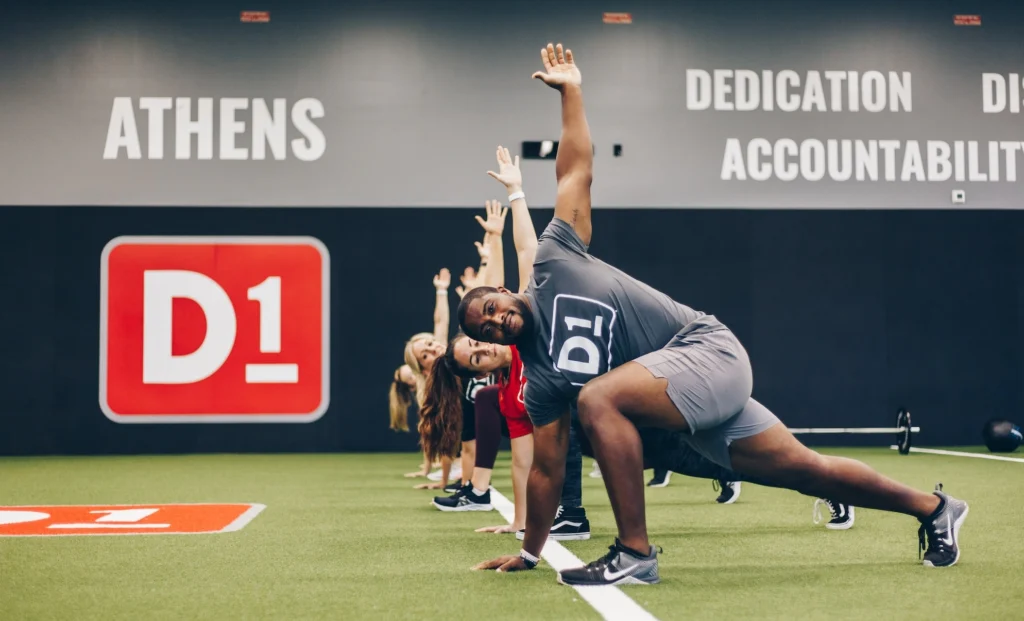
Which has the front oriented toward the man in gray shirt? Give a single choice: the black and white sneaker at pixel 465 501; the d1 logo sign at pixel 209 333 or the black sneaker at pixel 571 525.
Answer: the d1 logo sign

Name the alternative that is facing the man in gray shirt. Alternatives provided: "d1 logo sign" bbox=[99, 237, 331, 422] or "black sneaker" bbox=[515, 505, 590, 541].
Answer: the d1 logo sign

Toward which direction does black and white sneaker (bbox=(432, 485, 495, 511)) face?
to the viewer's left

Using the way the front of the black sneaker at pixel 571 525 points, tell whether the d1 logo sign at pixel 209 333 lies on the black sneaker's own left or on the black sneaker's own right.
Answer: on the black sneaker's own right

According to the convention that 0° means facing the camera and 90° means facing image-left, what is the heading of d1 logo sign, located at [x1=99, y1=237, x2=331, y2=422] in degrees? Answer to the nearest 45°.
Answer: approximately 0°

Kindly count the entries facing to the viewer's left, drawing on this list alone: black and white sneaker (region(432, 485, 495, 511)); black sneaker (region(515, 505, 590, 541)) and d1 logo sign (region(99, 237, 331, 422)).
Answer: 2

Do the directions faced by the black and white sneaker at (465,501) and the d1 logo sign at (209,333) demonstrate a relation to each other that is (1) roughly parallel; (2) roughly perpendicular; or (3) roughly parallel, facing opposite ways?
roughly perpendicular

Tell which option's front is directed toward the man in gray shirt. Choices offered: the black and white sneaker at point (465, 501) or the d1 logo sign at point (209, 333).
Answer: the d1 logo sign

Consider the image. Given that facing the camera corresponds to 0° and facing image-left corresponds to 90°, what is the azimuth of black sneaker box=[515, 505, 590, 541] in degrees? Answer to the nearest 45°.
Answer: approximately 90°

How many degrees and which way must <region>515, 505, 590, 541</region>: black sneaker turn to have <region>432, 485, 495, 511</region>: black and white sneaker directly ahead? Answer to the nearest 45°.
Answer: approximately 45° to its right

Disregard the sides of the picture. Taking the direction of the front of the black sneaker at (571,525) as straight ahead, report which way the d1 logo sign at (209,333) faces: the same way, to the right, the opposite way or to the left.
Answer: to the left
